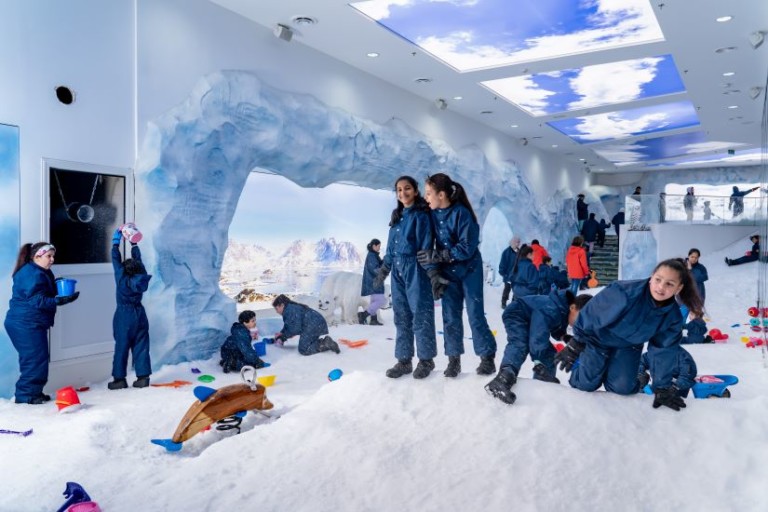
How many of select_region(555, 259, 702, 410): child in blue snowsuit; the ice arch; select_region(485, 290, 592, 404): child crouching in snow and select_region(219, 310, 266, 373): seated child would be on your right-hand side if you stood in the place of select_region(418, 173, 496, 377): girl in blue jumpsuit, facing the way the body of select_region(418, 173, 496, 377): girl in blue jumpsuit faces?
2

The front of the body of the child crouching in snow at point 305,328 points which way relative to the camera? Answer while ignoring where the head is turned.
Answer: to the viewer's left

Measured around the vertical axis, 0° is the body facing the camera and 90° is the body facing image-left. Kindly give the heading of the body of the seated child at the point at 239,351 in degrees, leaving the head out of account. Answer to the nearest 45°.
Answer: approximately 270°

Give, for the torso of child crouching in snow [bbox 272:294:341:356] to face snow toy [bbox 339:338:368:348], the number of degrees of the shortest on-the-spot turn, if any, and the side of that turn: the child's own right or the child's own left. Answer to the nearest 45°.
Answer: approximately 135° to the child's own right

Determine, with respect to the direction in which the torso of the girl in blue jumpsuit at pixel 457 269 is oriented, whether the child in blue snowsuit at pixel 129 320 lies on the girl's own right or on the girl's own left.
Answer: on the girl's own right

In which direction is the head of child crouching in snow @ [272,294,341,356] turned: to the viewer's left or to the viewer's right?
to the viewer's left

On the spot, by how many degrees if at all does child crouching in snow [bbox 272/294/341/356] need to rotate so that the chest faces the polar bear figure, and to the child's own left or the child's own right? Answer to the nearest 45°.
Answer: approximately 90° to the child's own right

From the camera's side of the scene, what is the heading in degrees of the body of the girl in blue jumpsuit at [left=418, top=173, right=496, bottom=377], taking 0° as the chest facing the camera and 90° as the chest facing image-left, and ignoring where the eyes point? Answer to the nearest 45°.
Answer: approximately 45°

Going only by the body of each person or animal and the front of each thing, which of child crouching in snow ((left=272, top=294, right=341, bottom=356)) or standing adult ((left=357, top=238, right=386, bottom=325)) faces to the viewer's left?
the child crouching in snow

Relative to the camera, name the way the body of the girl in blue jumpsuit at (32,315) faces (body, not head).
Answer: to the viewer's right
